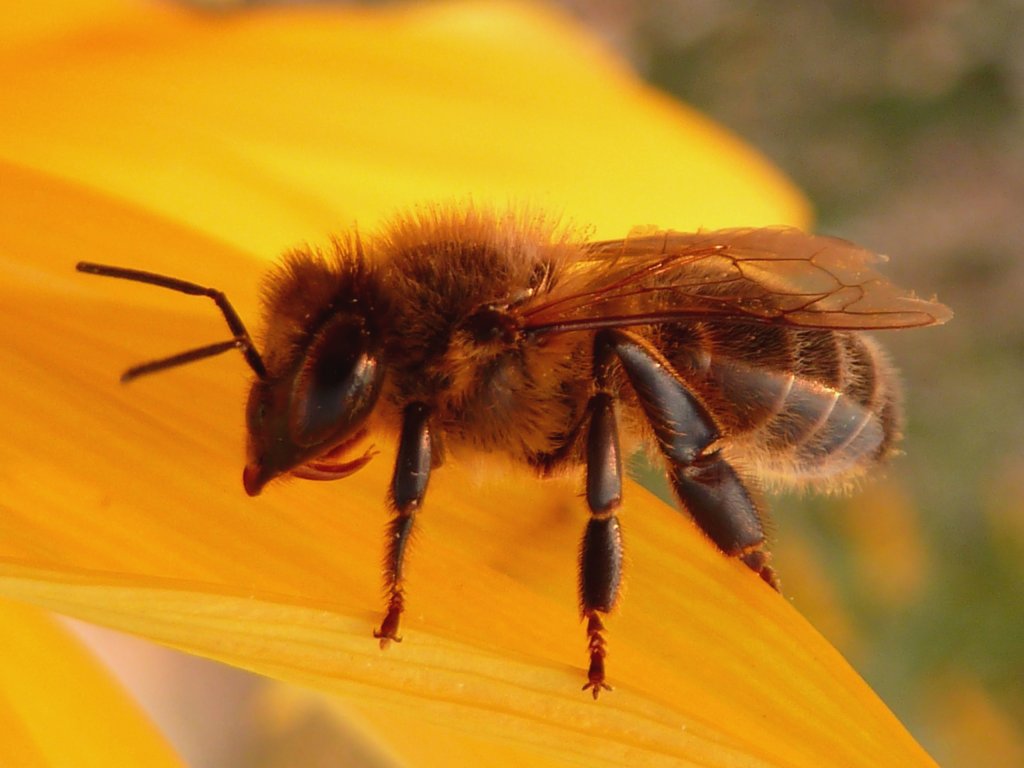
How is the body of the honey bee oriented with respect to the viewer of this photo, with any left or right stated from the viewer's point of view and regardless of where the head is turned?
facing to the left of the viewer
